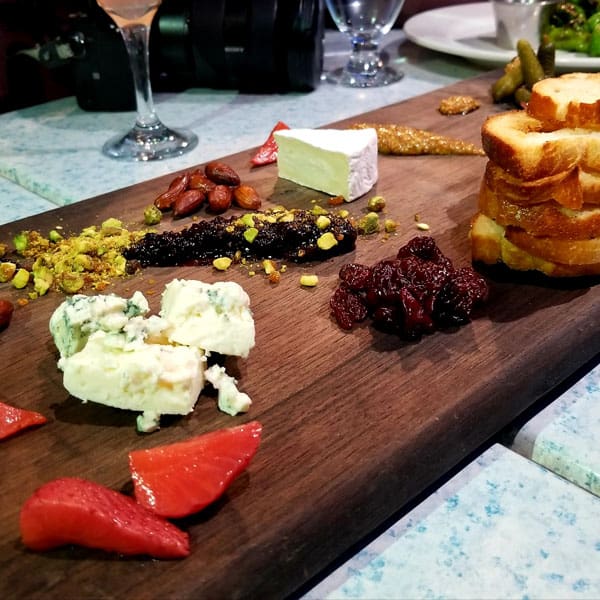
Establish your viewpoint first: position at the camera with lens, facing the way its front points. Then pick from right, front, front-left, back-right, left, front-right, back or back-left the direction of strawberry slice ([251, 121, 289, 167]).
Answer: right

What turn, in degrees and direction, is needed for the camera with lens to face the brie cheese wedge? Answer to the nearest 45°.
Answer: approximately 90° to its right

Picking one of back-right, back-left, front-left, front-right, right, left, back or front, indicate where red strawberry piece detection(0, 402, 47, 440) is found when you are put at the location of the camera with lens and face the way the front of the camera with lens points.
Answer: right

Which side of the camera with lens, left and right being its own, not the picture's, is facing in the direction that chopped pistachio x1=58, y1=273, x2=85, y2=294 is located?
right

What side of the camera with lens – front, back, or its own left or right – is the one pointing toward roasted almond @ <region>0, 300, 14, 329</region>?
right

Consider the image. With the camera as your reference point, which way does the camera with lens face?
facing to the right of the viewer

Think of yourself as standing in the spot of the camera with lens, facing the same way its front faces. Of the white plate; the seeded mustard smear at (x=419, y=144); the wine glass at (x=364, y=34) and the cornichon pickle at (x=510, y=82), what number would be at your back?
0

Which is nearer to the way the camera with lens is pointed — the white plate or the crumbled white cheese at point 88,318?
the white plate

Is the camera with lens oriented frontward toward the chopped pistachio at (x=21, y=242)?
no

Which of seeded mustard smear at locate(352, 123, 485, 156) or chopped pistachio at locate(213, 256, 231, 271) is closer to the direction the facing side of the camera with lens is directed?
the seeded mustard smear

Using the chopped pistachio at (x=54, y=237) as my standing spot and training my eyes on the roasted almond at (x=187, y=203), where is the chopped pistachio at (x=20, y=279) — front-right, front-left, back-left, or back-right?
back-right

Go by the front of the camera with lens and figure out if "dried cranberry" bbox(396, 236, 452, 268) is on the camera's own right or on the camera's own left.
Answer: on the camera's own right

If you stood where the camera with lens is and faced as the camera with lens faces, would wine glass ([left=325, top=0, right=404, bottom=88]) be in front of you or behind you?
in front

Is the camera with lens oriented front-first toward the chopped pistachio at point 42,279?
no

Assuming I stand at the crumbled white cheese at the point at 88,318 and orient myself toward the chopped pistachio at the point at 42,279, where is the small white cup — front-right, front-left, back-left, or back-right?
front-right

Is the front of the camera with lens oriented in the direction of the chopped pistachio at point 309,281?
no

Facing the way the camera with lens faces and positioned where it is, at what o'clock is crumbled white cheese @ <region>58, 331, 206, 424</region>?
The crumbled white cheese is roughly at 3 o'clock from the camera with lens.

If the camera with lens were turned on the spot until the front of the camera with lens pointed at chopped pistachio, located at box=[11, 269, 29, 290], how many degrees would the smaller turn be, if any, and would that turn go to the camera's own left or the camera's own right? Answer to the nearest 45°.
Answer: approximately 90° to the camera's own right

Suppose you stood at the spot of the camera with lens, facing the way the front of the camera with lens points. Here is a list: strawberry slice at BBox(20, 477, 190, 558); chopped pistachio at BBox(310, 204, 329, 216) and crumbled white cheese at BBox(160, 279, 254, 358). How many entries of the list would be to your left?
0

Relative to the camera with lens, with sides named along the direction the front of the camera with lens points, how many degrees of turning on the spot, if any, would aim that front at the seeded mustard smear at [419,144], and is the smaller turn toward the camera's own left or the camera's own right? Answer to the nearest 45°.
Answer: approximately 45° to the camera's own right

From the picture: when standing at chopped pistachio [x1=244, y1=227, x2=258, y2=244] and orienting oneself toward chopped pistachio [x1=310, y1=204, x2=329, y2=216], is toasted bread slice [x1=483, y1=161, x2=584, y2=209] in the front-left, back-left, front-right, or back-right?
front-right
